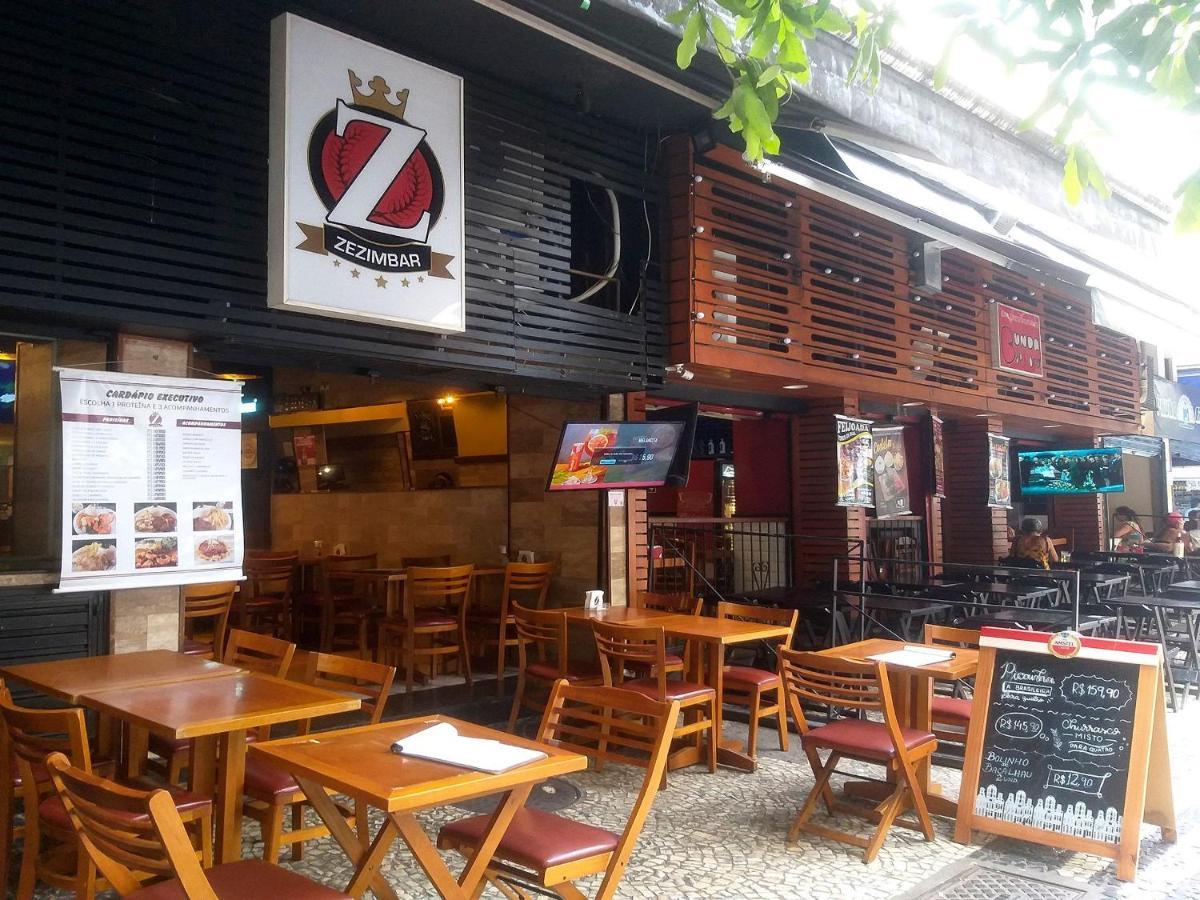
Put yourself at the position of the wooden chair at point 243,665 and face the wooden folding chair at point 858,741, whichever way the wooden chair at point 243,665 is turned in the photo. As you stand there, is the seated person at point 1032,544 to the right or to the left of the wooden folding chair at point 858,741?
left

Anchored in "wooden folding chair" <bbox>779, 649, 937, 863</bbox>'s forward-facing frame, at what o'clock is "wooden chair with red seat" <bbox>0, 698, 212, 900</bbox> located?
"wooden chair with red seat" <bbox>0, 698, 212, 900</bbox> is roughly at 6 o'clock from "wooden folding chair" <bbox>779, 649, 937, 863</bbox>.

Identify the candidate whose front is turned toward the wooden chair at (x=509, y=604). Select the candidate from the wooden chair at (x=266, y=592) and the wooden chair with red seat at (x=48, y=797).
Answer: the wooden chair with red seat

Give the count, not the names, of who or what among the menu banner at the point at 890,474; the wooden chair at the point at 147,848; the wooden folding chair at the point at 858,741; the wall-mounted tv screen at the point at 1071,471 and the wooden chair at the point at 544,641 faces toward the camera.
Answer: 2

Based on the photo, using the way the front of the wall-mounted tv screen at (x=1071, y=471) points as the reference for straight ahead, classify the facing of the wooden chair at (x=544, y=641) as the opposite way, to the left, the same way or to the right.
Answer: the opposite way

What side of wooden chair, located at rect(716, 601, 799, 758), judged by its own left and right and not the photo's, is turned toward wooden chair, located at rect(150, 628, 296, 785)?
front

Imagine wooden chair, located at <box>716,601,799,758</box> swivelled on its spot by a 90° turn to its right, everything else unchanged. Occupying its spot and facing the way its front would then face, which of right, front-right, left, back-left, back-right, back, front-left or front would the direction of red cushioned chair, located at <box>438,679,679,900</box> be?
back-left

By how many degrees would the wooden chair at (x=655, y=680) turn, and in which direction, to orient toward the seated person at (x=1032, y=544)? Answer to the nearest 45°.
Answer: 0° — it already faces them

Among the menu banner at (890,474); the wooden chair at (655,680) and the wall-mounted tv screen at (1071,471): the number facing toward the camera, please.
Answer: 2

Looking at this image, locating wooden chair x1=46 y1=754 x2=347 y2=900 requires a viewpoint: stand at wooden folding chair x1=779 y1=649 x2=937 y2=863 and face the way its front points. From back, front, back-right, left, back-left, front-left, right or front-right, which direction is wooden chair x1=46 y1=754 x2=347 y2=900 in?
back

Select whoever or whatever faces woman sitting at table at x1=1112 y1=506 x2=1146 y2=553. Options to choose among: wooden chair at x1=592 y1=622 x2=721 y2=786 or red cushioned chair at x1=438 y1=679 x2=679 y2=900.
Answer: the wooden chair

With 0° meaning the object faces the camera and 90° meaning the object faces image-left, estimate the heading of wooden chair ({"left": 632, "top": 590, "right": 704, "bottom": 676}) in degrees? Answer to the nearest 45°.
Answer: approximately 45°
